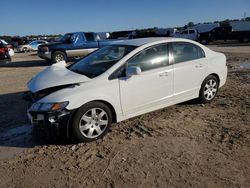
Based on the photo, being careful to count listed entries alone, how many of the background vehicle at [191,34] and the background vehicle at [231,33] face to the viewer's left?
2

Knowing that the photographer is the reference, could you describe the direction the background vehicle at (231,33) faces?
facing to the left of the viewer

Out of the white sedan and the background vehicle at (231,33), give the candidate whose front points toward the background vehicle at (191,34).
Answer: the background vehicle at (231,33)

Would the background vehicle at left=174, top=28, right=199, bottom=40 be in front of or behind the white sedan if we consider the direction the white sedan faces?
behind

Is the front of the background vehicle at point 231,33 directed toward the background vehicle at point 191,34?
yes

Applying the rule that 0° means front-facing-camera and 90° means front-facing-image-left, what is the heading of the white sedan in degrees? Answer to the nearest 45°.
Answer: approximately 45°

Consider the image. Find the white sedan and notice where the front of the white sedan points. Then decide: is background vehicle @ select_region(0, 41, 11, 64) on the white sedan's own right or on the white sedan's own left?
on the white sedan's own right

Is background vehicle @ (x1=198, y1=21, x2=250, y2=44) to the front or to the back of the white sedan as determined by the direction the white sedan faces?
to the back

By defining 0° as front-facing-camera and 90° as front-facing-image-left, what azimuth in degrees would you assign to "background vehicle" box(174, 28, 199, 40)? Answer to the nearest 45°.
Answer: approximately 90°

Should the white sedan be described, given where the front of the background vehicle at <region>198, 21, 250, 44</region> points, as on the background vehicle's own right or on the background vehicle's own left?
on the background vehicle's own left
